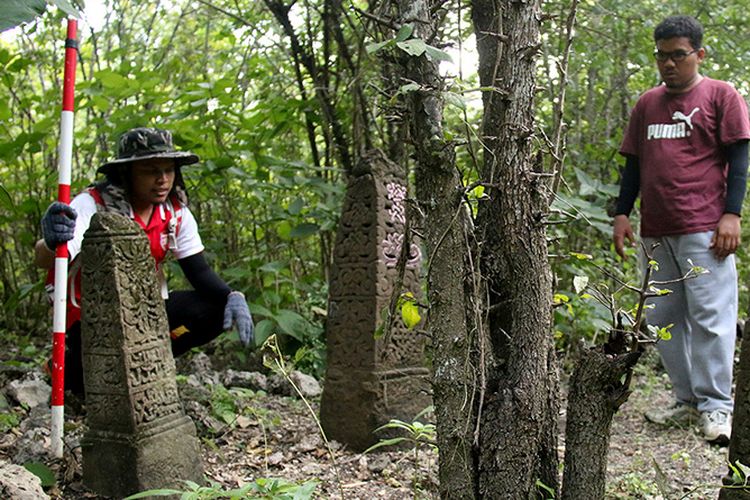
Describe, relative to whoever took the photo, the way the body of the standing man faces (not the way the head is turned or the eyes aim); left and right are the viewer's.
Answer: facing the viewer and to the left of the viewer

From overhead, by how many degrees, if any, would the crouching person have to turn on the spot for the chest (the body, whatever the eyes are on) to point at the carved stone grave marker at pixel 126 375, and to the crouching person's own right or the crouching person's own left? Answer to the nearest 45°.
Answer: approximately 45° to the crouching person's own right

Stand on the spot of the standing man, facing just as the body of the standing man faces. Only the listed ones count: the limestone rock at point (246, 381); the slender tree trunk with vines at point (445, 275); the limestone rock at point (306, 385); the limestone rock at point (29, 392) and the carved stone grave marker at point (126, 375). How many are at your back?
0

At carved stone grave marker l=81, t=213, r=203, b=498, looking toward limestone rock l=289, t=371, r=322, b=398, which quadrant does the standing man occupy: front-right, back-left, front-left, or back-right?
front-right

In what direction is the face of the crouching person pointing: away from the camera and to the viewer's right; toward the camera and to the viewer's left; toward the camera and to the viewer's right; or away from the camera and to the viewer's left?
toward the camera and to the viewer's right

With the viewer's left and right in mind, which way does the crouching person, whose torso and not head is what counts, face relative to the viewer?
facing the viewer and to the right of the viewer

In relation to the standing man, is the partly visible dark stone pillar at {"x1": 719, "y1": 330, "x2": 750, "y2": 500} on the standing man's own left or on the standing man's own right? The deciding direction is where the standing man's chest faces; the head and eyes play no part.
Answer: on the standing man's own left

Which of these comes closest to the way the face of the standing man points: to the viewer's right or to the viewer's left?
to the viewer's left

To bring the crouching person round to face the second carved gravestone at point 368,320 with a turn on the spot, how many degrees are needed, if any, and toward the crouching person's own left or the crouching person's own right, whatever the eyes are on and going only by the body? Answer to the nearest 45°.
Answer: approximately 45° to the crouching person's own left

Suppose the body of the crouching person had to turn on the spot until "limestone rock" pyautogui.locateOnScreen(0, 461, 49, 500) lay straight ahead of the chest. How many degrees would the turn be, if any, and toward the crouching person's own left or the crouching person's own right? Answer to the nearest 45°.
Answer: approximately 45° to the crouching person's own right

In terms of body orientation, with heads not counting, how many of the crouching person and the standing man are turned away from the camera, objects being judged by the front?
0

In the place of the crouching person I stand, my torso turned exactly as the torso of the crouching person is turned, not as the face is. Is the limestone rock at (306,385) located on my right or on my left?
on my left

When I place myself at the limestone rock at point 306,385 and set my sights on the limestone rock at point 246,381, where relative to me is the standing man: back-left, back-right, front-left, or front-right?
back-left

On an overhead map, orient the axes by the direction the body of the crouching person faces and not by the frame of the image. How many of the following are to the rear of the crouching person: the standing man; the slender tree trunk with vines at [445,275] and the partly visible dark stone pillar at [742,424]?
0

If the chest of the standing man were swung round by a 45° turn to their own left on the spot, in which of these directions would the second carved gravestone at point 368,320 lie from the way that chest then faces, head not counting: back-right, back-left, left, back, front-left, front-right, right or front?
front-right
